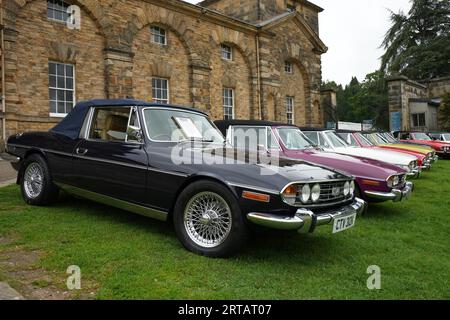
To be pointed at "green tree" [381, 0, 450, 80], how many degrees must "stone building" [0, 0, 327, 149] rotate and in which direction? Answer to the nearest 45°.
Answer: approximately 90° to its left

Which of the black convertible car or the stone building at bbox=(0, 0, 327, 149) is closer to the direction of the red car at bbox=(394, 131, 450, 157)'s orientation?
the black convertible car

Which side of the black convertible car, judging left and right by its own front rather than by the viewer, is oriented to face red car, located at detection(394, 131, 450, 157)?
left

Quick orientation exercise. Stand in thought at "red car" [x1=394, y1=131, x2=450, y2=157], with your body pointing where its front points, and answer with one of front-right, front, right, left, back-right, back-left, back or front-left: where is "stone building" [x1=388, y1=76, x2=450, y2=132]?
back-left

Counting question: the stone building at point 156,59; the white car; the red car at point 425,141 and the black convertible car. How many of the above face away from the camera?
0

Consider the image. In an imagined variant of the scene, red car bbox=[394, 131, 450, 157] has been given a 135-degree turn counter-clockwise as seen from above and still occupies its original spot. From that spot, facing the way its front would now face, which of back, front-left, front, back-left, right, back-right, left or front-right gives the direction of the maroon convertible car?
back

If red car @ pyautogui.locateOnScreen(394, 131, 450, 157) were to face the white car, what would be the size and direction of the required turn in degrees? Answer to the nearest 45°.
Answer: approximately 45° to its right

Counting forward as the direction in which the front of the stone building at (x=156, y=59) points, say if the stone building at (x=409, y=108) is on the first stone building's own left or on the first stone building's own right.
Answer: on the first stone building's own left

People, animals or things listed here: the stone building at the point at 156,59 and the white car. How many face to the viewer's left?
0

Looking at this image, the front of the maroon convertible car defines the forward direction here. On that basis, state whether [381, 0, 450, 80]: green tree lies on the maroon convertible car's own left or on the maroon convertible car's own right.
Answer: on the maroon convertible car's own left

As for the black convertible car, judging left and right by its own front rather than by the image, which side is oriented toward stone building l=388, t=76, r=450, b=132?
left

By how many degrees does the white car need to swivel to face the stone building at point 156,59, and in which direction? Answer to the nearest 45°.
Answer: approximately 180°

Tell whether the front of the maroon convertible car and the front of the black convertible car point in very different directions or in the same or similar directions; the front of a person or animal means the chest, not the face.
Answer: same or similar directions

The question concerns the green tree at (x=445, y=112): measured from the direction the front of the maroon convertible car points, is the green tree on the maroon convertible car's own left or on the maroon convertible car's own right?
on the maroon convertible car's own left

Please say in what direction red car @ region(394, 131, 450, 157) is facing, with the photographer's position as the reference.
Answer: facing the viewer and to the right of the viewer
